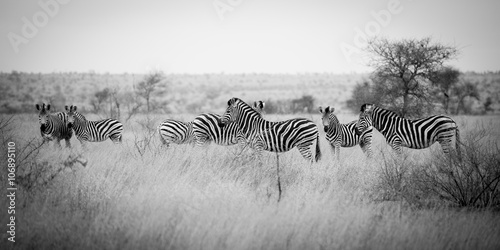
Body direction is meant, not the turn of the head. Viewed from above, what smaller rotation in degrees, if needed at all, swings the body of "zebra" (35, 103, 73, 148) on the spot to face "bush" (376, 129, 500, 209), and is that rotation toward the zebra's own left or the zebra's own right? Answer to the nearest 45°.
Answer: approximately 90° to the zebra's own left

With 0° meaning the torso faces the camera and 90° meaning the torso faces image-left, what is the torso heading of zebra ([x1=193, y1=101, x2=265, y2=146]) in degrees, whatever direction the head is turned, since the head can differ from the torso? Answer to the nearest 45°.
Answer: approximately 270°

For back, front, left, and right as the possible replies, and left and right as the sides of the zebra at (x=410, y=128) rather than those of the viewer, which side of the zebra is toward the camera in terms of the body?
left

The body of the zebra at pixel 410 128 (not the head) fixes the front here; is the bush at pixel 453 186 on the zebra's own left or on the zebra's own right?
on the zebra's own left

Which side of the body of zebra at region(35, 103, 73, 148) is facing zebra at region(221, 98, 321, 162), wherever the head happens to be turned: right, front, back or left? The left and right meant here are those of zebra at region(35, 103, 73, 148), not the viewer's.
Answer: left

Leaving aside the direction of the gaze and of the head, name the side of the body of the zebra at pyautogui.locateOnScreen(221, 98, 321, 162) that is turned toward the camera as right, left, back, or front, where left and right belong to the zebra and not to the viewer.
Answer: left

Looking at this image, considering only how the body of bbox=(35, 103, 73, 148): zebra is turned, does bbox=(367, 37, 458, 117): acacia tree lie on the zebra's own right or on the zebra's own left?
on the zebra's own left

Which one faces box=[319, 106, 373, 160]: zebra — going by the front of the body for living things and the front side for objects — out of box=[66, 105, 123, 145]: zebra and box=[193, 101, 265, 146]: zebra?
box=[193, 101, 265, 146]: zebra

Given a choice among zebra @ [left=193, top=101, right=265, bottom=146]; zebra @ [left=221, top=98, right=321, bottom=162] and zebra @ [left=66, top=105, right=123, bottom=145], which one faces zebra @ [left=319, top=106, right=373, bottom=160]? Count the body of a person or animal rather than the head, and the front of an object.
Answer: zebra @ [left=193, top=101, right=265, bottom=146]

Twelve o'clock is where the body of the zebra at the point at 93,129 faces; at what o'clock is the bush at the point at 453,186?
The bush is roughly at 8 o'clock from the zebra.

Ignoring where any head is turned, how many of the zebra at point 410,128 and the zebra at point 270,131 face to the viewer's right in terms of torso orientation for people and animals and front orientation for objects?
0

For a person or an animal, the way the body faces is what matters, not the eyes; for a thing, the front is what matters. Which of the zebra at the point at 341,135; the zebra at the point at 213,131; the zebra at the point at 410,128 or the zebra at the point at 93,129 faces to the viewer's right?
the zebra at the point at 213,131

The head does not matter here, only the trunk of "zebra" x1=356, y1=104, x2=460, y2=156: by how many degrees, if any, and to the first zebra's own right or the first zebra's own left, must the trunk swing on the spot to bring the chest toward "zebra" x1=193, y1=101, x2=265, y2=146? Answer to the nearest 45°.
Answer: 0° — it already faces it

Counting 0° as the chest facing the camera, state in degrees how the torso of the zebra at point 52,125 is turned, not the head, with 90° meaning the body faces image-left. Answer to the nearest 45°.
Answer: approximately 45°

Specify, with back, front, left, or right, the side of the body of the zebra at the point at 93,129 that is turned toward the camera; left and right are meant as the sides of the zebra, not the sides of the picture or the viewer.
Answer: left

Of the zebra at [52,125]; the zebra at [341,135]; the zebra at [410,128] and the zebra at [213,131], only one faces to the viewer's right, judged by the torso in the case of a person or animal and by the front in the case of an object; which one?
the zebra at [213,131]
